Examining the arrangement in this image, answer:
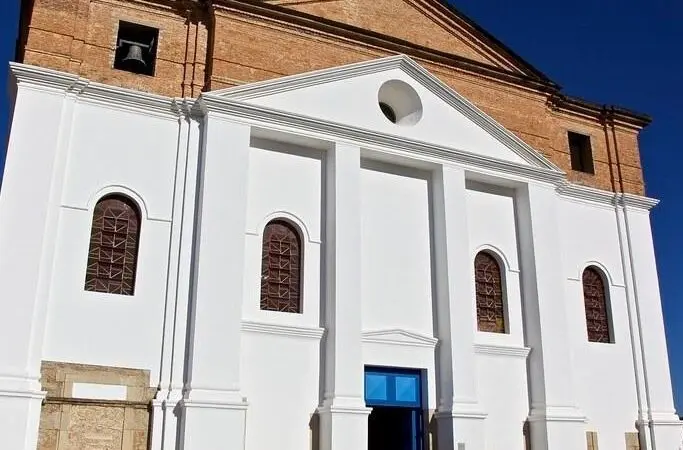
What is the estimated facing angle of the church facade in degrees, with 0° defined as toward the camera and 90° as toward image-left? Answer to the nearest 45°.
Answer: approximately 315°
